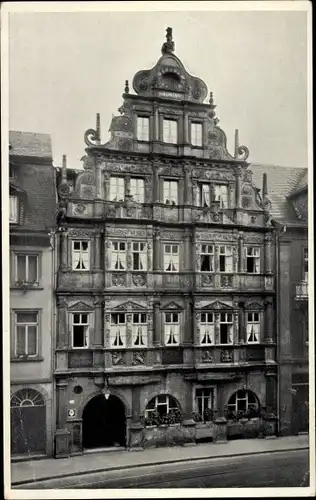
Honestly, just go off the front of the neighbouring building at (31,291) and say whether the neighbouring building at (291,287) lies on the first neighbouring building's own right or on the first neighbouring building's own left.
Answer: on the first neighbouring building's own left

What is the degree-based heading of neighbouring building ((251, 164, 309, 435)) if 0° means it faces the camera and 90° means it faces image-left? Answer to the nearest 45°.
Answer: approximately 0°

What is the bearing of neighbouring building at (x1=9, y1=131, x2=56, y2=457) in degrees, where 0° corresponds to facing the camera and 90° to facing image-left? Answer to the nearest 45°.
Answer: approximately 0°

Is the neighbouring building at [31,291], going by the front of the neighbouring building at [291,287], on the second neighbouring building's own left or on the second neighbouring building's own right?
on the second neighbouring building's own right

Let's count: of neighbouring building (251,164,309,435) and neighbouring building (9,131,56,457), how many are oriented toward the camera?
2
